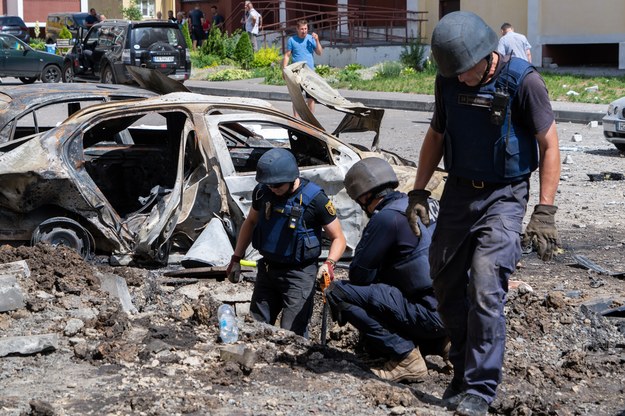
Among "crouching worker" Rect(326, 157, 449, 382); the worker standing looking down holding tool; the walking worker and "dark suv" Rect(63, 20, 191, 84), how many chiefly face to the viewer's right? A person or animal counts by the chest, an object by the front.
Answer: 0

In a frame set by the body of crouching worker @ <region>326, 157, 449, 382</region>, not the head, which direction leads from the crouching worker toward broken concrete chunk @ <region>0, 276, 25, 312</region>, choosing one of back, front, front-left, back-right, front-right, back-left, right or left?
front

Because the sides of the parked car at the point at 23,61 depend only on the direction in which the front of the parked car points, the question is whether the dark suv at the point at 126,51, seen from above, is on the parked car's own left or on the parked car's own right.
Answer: on the parked car's own right

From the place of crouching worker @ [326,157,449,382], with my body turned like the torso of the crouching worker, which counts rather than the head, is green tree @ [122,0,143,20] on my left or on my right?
on my right

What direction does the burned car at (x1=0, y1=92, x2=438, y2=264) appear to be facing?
to the viewer's right

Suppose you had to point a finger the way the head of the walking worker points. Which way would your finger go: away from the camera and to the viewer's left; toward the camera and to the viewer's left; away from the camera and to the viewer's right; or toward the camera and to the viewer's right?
toward the camera and to the viewer's left

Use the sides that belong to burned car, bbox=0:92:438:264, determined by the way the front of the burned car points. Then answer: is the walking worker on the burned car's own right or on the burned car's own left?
on the burned car's own right

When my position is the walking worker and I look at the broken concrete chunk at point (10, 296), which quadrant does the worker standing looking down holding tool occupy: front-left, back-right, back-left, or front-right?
front-right

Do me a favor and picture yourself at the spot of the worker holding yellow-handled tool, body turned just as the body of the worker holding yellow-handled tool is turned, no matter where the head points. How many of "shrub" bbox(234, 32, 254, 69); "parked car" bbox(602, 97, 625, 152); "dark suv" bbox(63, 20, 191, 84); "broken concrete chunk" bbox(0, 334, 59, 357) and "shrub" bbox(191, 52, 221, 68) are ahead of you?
1

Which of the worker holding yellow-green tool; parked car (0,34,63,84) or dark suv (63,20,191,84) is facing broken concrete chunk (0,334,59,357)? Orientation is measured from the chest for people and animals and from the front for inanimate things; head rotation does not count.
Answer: the worker holding yellow-green tool

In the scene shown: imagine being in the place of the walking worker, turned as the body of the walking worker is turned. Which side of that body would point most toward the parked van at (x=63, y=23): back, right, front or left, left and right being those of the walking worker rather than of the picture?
right

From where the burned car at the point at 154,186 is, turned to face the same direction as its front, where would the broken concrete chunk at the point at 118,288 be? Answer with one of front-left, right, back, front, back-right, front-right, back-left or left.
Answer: right

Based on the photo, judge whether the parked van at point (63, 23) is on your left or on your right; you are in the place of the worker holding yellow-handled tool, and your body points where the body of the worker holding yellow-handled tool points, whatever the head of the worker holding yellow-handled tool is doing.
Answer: on your right

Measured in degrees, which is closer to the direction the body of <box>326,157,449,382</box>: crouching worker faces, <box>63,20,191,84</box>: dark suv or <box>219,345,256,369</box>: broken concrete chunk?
the broken concrete chunk

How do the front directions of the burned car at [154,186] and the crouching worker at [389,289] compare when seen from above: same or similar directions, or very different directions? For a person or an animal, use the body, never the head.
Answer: very different directions

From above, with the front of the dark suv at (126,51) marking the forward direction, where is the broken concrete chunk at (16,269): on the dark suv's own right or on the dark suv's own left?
on the dark suv's own left
